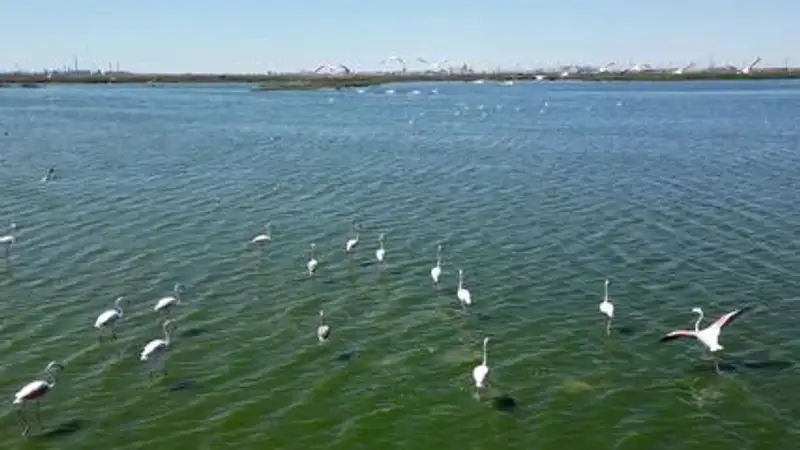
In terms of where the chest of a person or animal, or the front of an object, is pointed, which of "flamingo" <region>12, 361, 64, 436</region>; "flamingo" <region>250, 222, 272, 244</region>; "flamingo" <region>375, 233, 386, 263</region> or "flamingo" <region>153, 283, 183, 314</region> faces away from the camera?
"flamingo" <region>375, 233, 386, 263</region>

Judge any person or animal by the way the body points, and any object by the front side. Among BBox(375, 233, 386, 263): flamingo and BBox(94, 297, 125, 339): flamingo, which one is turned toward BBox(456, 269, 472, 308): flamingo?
BBox(94, 297, 125, 339): flamingo

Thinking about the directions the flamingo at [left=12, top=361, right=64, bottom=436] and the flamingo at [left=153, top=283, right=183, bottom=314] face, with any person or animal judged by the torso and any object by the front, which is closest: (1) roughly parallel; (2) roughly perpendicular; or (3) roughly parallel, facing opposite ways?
roughly parallel

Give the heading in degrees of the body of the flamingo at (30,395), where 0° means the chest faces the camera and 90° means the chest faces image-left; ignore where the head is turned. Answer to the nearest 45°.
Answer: approximately 270°

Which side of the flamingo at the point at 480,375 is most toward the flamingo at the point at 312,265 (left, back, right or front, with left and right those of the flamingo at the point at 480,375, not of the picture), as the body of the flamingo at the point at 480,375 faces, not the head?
left

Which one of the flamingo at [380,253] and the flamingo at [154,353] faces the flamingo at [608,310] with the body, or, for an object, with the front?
the flamingo at [154,353]

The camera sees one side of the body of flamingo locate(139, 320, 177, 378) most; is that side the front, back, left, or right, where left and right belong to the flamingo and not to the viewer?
right

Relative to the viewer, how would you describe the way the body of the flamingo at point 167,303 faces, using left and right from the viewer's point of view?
facing to the right of the viewer

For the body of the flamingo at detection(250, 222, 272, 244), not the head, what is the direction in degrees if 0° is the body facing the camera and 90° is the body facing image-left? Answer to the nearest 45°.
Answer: approximately 270°

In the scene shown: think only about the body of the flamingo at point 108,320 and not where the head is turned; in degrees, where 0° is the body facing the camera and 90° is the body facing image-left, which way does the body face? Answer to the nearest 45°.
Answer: approximately 270°

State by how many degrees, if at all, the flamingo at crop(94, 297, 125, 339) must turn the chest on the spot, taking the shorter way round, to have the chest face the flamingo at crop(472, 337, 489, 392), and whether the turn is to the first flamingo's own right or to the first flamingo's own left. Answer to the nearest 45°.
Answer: approximately 45° to the first flamingo's own right

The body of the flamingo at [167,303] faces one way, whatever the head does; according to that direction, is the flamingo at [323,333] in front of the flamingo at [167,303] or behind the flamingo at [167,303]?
in front

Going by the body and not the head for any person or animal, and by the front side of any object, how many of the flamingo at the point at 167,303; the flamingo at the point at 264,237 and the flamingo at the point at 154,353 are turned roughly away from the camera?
0

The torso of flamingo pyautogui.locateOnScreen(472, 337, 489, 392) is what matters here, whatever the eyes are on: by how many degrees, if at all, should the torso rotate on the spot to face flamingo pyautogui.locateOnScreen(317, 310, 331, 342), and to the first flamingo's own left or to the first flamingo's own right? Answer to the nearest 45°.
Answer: approximately 90° to the first flamingo's own left
